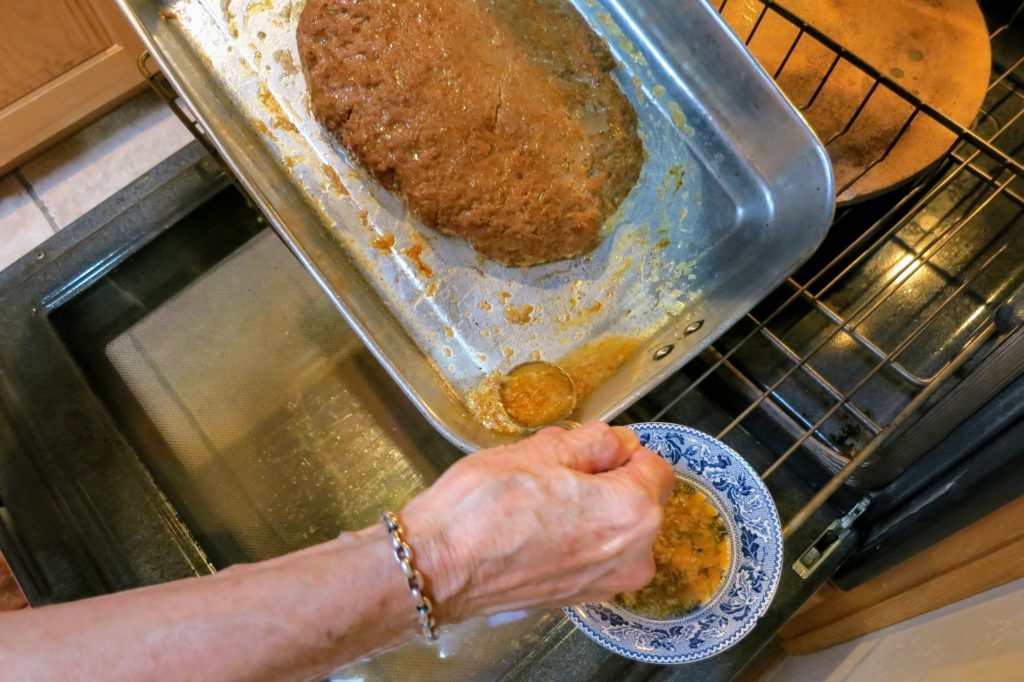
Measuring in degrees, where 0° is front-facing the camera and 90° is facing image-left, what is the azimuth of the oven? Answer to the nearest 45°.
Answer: approximately 45°
